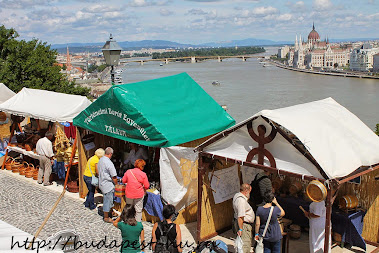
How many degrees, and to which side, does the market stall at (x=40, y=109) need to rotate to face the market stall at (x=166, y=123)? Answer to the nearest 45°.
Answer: approximately 90° to its left

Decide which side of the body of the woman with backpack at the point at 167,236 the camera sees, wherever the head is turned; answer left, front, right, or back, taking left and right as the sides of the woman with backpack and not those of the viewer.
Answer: back

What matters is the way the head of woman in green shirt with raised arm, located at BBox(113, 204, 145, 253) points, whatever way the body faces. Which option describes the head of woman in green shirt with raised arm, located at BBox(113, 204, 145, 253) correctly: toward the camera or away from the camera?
away from the camera

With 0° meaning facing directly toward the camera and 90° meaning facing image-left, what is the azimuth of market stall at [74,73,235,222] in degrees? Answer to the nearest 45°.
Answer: approximately 45°

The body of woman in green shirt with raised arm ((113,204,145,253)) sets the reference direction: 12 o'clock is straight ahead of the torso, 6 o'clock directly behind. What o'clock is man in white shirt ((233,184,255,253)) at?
The man in white shirt is roughly at 2 o'clock from the woman in green shirt with raised arm.

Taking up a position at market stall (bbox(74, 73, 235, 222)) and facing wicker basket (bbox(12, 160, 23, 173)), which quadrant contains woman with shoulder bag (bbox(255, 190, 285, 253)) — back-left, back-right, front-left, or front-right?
back-left

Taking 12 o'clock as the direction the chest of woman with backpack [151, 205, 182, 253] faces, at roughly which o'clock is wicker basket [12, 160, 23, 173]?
The wicker basket is roughly at 11 o'clock from the woman with backpack.

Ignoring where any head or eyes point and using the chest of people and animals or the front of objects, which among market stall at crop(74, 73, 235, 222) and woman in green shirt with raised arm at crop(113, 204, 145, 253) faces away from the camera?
the woman in green shirt with raised arm

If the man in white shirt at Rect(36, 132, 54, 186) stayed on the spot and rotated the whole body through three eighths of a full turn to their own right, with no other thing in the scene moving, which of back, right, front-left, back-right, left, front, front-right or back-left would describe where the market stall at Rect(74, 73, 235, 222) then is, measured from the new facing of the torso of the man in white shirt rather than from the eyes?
front-left

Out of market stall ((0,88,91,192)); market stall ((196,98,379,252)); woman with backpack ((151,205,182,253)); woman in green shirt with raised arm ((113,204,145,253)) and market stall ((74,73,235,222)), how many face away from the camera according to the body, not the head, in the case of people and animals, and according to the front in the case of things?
2

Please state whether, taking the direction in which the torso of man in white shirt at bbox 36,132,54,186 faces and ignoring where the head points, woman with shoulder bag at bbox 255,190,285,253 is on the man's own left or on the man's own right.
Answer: on the man's own right

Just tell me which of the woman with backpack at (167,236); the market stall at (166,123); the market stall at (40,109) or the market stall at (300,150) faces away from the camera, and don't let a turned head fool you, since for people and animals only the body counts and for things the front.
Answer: the woman with backpack

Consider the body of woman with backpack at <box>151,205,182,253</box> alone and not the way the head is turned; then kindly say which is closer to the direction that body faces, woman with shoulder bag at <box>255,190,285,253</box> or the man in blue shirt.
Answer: the man in blue shirt
